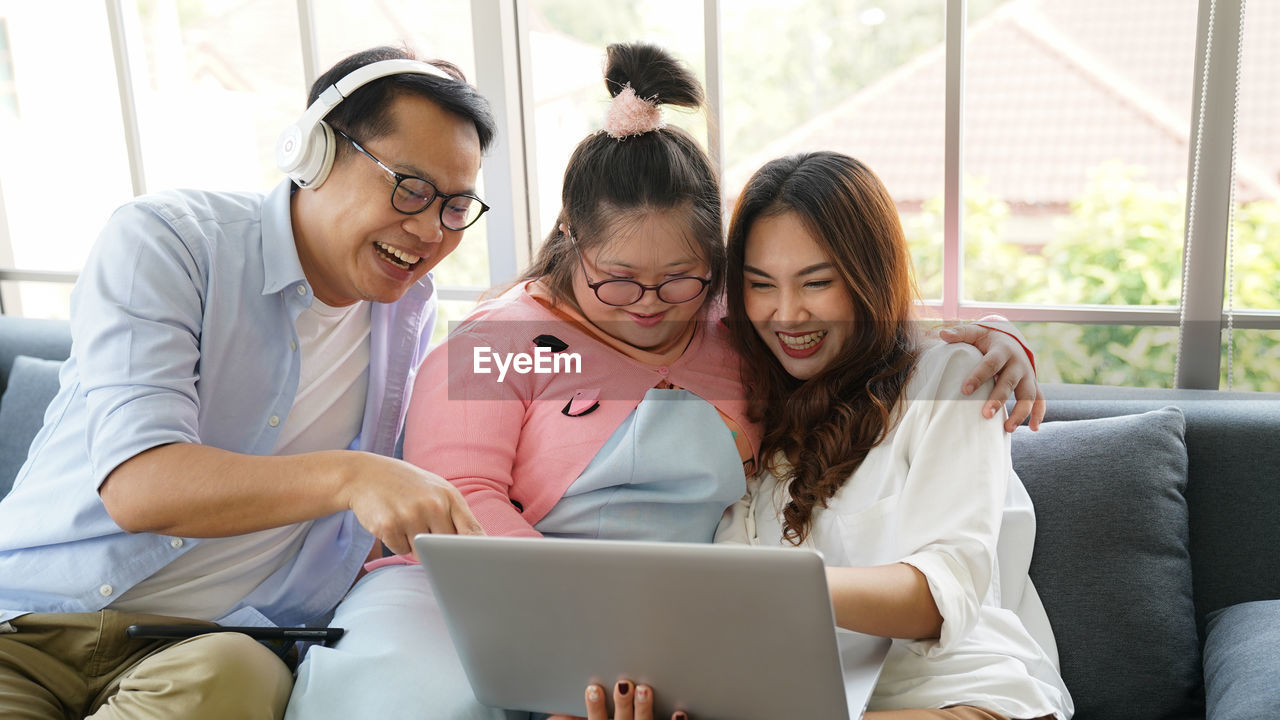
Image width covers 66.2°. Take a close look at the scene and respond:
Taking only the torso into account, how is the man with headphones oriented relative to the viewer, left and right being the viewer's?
facing the viewer and to the right of the viewer

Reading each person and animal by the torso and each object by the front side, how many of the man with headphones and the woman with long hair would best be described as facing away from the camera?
0

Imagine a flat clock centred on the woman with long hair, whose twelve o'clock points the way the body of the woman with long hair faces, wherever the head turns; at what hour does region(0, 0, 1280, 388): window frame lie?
The window frame is roughly at 5 o'clock from the woman with long hair.

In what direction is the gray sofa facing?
toward the camera

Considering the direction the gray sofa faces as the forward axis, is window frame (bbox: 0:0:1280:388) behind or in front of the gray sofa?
behind

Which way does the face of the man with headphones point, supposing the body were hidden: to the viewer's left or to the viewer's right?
to the viewer's right

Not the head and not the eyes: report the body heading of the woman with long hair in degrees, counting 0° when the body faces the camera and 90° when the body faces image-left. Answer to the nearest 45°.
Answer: approximately 45°

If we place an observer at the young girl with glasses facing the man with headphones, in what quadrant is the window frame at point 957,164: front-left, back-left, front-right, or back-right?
back-right

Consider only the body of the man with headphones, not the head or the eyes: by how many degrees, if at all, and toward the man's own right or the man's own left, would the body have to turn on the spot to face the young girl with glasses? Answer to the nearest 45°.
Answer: approximately 45° to the man's own left
